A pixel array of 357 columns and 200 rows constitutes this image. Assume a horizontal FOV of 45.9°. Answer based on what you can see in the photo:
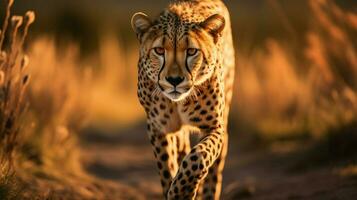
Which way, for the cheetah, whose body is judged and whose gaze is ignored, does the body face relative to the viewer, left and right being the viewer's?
facing the viewer
